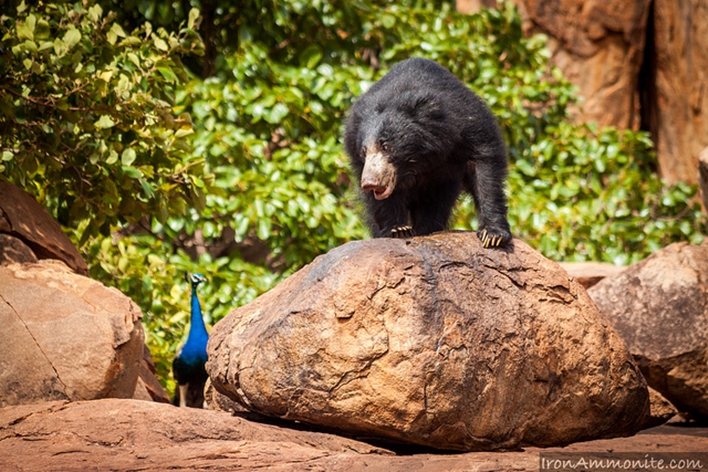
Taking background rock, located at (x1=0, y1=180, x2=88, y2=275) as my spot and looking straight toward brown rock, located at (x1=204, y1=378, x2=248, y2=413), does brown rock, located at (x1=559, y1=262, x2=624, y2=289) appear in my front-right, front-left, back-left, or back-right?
front-left

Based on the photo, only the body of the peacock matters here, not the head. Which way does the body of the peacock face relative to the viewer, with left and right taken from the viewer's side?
facing the viewer and to the right of the viewer

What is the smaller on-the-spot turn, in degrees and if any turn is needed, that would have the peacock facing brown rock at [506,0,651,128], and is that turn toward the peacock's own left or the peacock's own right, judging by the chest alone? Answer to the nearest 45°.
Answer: approximately 90° to the peacock's own left

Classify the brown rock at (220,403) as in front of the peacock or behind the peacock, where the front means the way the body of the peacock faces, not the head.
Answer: in front

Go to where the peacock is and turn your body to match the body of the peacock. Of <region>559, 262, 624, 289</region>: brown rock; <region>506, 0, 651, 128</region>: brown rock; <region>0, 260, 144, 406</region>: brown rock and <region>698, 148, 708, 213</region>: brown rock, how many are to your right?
1

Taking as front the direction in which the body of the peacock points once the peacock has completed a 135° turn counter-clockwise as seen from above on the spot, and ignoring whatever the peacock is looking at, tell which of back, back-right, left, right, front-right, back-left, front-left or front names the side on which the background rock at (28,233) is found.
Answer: left

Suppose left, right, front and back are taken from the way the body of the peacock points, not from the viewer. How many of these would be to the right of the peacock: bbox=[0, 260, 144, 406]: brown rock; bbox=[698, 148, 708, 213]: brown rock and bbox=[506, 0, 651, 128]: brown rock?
1

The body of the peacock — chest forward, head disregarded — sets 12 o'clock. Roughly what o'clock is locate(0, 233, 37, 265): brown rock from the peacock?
The brown rock is roughly at 4 o'clock from the peacock.
